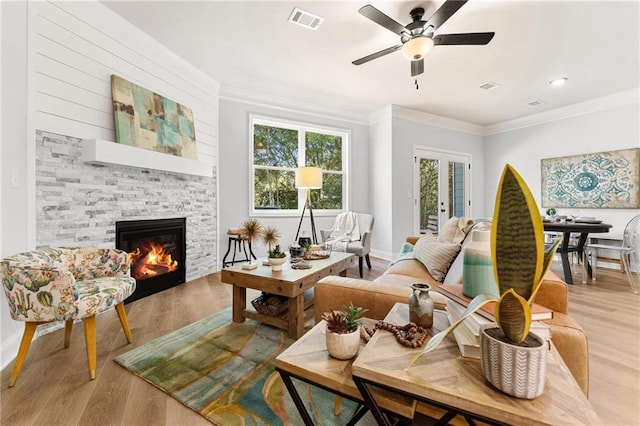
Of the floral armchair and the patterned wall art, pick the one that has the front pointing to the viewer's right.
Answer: the floral armchair

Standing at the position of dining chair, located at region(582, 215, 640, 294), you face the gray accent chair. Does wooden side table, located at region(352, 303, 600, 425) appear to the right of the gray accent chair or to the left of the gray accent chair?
left

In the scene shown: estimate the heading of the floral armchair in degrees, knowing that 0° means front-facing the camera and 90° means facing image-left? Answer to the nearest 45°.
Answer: approximately 270°

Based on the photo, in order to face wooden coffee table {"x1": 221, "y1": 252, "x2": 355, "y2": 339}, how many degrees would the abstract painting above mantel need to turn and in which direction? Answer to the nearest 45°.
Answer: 0° — it already faces it

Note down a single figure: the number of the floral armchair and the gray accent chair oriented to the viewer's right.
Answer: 1

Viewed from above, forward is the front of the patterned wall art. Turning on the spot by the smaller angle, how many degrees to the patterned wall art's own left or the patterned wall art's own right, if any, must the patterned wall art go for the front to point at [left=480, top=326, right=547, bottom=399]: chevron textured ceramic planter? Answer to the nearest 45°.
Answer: approximately 45° to the patterned wall art's own left

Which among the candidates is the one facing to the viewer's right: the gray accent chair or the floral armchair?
the floral armchair

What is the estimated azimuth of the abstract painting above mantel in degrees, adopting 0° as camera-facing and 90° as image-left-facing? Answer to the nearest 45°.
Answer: approximately 315°

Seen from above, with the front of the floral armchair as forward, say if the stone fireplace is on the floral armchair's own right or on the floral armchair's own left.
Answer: on the floral armchair's own left

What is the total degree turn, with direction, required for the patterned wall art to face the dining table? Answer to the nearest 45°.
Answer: approximately 45° to its left
